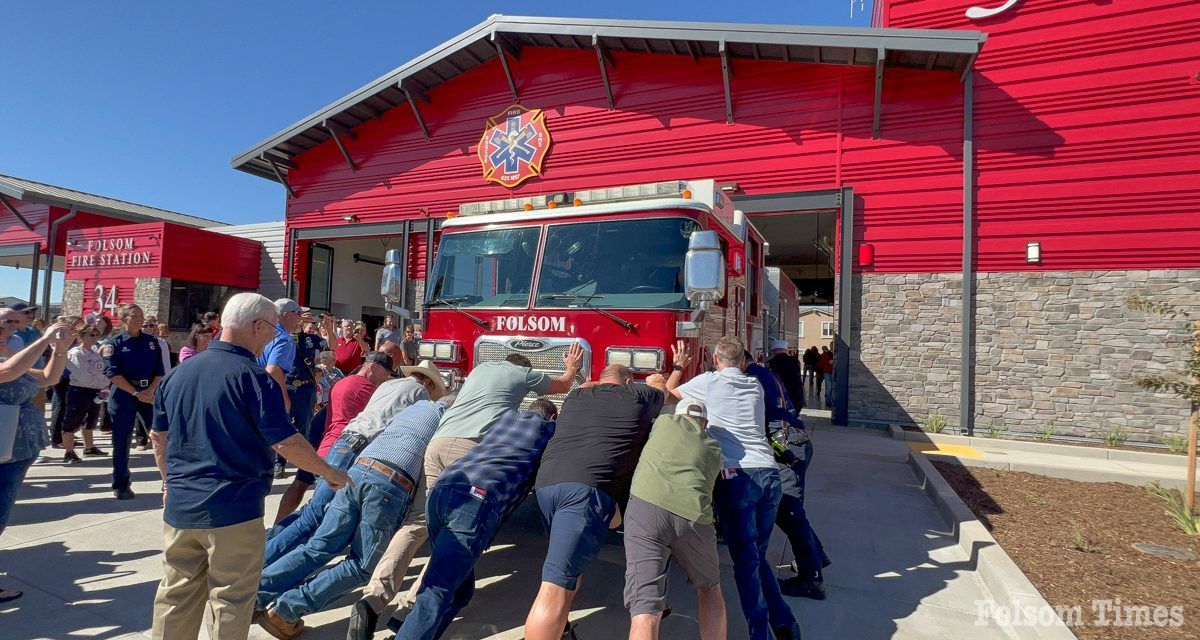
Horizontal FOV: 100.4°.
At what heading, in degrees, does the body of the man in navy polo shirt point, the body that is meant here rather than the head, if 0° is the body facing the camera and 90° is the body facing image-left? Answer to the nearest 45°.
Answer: approximately 225°

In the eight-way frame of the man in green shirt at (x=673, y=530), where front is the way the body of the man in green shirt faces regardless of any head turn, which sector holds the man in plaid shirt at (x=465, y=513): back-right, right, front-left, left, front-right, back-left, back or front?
left

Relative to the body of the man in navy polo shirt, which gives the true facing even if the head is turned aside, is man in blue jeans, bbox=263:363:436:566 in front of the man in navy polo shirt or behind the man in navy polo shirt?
in front

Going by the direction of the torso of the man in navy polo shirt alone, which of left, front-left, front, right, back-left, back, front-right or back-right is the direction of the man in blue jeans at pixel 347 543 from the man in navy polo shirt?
front

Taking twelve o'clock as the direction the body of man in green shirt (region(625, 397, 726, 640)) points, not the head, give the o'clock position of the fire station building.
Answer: The fire station building is roughly at 1 o'clock from the man in green shirt.

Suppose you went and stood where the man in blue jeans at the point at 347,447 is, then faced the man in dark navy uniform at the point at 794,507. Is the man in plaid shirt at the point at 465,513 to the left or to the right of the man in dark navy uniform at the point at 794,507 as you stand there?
right

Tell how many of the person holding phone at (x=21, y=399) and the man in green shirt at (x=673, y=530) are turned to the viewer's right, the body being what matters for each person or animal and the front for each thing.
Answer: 1

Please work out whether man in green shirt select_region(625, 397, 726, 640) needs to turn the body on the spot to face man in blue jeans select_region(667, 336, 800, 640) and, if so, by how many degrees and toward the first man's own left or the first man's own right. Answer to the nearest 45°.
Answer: approximately 45° to the first man's own right

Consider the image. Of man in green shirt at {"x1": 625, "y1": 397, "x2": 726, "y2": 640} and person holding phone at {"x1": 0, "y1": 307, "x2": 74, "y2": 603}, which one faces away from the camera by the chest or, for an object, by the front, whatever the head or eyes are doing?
the man in green shirt

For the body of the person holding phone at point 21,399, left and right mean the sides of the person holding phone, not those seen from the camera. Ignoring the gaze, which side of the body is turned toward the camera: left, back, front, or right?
right

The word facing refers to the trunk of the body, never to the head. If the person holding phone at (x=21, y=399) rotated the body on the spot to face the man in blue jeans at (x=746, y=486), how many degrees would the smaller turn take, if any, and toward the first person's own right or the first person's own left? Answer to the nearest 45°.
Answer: approximately 45° to the first person's own right

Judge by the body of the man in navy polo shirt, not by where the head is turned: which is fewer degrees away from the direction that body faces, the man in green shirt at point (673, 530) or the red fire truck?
the red fire truck

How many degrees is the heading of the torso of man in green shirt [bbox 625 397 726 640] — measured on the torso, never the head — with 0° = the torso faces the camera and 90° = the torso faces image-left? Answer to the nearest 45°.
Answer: approximately 180°

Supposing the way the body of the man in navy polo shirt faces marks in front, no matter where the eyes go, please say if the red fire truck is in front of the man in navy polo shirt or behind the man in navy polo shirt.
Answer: in front

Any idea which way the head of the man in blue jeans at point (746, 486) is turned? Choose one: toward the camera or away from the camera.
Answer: away from the camera
